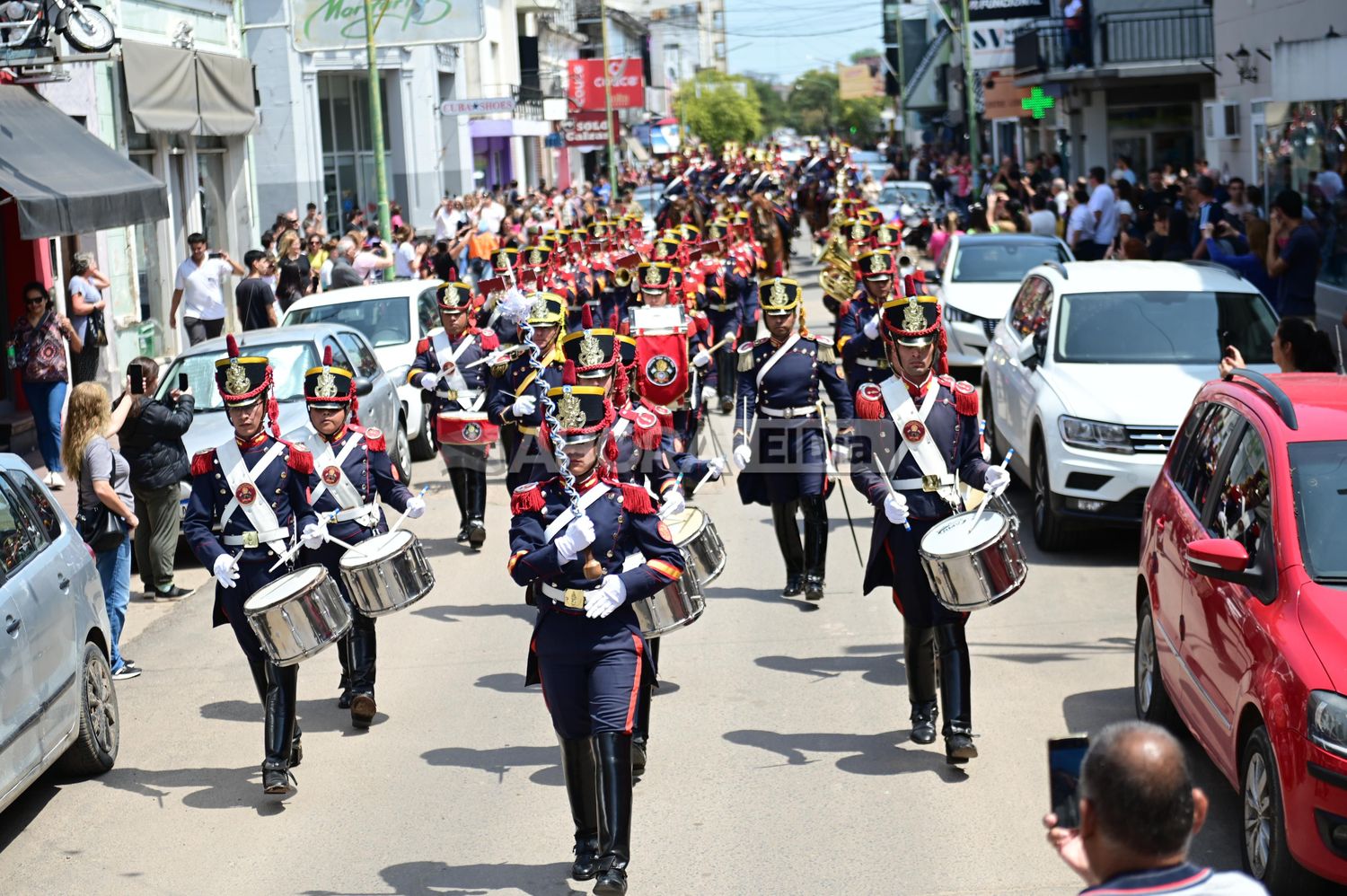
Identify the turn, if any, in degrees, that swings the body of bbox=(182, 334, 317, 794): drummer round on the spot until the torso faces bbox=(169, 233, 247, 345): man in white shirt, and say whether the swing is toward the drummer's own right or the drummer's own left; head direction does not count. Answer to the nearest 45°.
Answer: approximately 180°

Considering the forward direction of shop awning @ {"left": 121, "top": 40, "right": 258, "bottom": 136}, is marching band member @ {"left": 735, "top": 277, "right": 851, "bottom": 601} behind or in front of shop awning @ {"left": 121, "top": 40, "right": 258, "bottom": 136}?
in front

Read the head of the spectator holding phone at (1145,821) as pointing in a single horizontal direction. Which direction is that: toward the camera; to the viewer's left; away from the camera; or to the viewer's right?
away from the camera

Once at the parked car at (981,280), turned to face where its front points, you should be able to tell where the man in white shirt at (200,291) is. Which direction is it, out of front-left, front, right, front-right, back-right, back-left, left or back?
right

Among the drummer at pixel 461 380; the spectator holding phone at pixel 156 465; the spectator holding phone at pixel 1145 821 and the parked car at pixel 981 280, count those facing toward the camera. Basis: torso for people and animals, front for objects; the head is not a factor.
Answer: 2

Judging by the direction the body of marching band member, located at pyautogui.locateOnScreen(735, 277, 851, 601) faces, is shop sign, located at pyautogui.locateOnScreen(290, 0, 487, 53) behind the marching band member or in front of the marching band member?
behind

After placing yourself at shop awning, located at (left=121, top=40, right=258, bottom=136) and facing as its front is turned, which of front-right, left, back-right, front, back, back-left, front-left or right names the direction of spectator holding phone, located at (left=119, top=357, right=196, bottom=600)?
front-right

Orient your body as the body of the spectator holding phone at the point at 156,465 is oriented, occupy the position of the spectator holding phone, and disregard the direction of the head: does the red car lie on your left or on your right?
on your right
